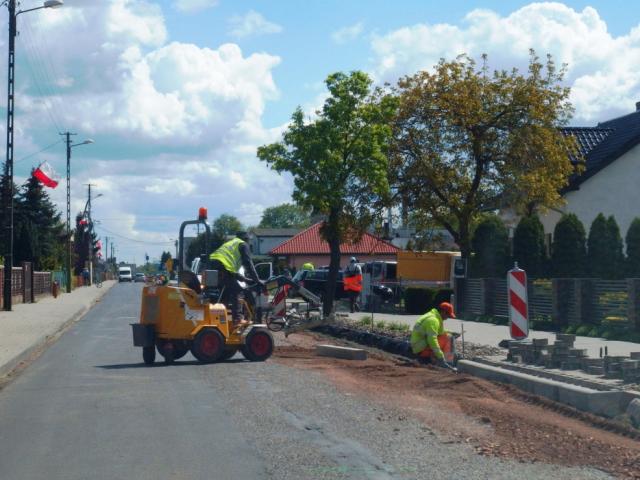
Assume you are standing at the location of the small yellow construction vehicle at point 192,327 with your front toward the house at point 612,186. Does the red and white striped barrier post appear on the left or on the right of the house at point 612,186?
right

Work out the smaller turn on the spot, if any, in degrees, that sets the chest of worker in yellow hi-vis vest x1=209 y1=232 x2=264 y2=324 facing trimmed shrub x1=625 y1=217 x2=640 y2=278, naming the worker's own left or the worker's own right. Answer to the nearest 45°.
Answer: approximately 45° to the worker's own left

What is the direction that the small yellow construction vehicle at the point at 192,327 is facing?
to the viewer's right

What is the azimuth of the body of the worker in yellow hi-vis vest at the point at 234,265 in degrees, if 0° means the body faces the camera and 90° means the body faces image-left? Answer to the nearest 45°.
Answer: approximately 270°

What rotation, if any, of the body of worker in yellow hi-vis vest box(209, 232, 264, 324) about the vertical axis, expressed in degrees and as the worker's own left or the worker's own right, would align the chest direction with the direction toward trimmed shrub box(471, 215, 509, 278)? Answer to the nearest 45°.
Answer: approximately 45° to the worker's own left

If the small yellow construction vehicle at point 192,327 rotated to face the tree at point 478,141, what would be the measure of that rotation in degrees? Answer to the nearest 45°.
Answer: approximately 45° to its left
